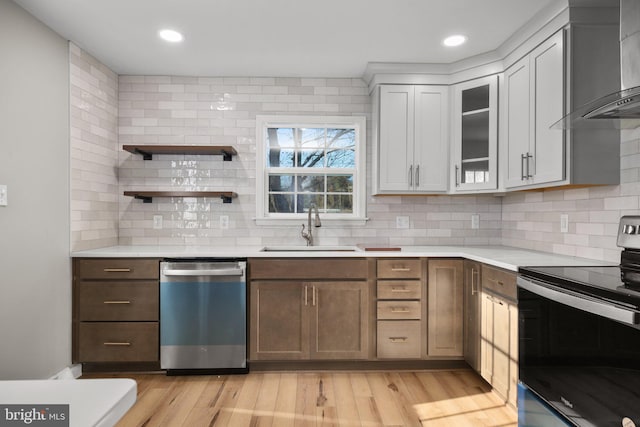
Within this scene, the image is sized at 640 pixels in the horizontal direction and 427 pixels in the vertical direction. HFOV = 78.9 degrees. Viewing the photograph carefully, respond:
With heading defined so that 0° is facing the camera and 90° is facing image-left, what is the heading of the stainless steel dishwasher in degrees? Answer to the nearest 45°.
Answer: approximately 0°

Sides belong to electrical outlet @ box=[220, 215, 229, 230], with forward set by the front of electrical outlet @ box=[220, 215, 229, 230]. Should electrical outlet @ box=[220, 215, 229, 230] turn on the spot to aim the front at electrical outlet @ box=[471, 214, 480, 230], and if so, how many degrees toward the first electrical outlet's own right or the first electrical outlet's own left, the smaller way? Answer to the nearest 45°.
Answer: approximately 90° to the first electrical outlet's own left

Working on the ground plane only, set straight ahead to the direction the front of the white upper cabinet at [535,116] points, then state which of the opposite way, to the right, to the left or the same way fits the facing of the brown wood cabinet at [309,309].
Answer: to the left

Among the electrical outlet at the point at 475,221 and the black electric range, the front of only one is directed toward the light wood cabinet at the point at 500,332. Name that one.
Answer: the electrical outlet

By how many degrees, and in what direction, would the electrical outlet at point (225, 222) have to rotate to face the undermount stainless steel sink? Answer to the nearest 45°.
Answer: approximately 90° to its left

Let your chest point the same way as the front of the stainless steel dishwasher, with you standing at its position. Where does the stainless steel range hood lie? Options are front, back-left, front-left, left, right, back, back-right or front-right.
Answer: front-left

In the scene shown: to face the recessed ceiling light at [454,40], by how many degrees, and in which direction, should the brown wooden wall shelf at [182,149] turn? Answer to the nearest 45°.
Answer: approximately 45° to its left

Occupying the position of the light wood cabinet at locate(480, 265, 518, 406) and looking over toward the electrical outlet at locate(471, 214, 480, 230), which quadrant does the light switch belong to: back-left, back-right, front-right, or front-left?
back-left
